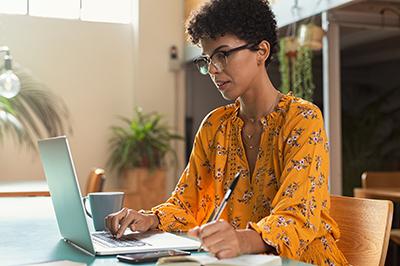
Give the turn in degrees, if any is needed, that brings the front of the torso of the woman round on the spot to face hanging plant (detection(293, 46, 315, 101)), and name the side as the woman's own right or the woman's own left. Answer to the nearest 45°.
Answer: approximately 135° to the woman's own right

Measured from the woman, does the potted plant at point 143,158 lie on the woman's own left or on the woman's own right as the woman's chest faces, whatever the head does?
on the woman's own right

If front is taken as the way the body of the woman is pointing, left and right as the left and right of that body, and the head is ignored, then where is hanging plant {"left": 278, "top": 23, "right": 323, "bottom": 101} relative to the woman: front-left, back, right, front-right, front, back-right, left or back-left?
back-right

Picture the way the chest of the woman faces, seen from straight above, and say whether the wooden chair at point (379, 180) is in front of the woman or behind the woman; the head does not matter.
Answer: behind

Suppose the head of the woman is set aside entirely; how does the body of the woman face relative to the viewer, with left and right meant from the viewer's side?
facing the viewer and to the left of the viewer
